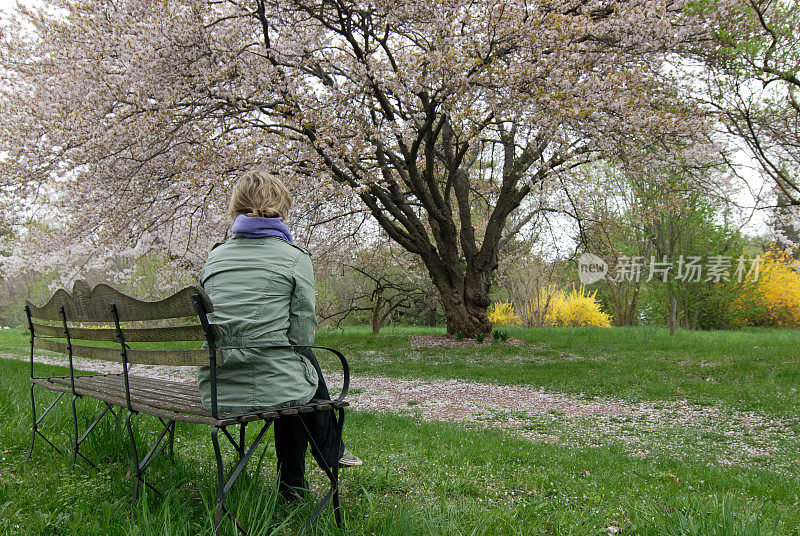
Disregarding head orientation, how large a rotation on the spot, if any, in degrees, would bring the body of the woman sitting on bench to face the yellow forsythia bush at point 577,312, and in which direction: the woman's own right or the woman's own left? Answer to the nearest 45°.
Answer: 0° — they already face it

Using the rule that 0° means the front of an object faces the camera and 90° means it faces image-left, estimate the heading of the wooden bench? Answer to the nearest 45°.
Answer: approximately 225°

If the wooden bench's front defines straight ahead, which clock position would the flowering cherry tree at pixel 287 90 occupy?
The flowering cherry tree is roughly at 11 o'clock from the wooden bench.

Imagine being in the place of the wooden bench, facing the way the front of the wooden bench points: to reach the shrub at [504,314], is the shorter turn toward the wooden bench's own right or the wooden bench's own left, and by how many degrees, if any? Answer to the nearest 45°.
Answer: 0° — it already faces it

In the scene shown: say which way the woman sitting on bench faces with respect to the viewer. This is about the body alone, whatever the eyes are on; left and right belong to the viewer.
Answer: facing away from the viewer and to the right of the viewer
